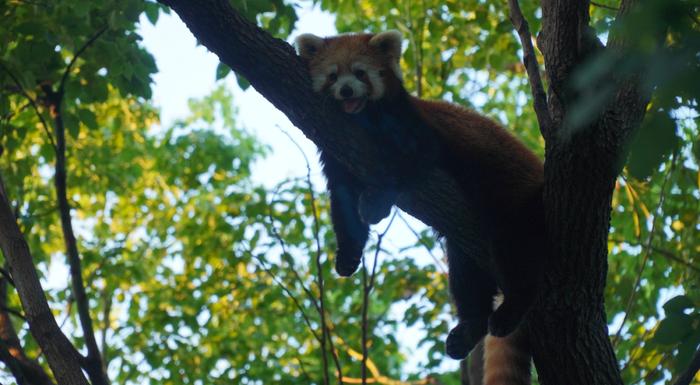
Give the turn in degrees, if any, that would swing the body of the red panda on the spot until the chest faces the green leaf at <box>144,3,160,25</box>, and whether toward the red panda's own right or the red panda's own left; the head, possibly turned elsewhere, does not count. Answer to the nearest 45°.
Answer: approximately 45° to the red panda's own right

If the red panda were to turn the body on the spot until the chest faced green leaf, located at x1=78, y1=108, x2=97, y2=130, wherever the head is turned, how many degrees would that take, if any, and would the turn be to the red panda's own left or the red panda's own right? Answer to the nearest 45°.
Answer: approximately 45° to the red panda's own right

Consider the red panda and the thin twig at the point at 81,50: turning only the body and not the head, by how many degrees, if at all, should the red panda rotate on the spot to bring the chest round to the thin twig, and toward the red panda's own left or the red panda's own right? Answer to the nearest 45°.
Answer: approximately 45° to the red panda's own right

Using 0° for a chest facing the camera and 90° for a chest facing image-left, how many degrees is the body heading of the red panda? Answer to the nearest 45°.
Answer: approximately 45°
